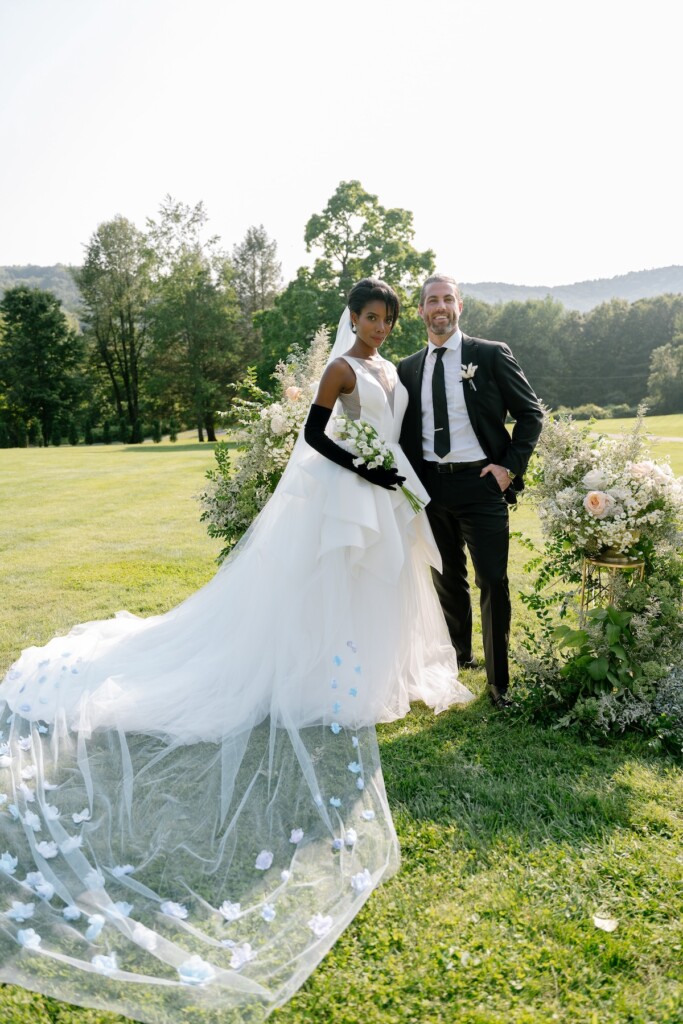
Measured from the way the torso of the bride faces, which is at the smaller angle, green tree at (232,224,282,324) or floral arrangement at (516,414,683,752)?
the floral arrangement

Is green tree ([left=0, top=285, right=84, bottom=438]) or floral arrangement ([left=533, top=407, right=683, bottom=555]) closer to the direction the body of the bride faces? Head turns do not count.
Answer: the floral arrangement

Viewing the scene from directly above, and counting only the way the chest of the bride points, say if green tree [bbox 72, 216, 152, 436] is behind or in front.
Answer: behind

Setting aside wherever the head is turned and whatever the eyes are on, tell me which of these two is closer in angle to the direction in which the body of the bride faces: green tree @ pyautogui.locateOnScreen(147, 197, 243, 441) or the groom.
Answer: the groom

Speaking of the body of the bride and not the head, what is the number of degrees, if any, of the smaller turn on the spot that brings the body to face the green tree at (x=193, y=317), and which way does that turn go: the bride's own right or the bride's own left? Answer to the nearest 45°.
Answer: approximately 135° to the bride's own left

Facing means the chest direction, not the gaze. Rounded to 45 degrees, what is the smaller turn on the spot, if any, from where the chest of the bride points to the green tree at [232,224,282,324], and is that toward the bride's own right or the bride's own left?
approximately 135° to the bride's own left

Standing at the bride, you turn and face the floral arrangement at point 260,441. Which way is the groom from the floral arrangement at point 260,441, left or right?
right

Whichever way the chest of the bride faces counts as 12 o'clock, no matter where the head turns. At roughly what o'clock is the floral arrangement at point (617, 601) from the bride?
The floral arrangement is roughly at 10 o'clock from the bride.

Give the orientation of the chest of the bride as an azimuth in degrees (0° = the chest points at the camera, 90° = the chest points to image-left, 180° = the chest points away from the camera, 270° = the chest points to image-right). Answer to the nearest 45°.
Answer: approximately 315°
